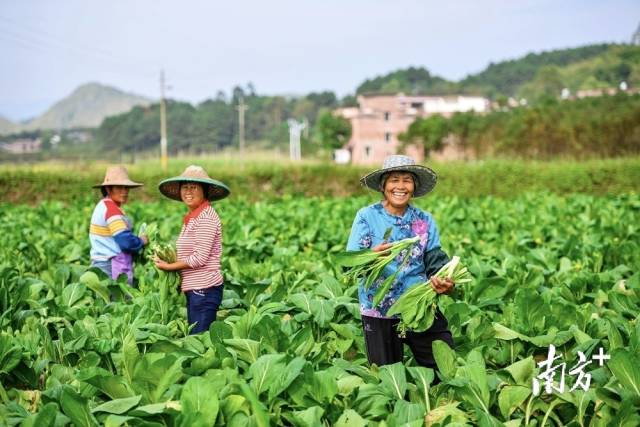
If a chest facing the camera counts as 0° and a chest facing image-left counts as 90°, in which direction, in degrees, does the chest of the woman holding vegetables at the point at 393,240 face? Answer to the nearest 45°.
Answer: approximately 0°

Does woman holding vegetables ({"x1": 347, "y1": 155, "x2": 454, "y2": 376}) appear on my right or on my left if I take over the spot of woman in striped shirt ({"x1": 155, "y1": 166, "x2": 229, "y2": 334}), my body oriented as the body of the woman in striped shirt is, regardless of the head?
on my left

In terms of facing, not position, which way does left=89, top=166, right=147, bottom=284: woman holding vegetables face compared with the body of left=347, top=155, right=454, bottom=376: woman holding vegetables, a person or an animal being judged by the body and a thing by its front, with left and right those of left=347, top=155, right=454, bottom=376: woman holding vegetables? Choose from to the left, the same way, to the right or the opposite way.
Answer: to the left

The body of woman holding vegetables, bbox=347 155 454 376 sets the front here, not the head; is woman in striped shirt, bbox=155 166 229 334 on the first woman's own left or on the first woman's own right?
on the first woman's own right

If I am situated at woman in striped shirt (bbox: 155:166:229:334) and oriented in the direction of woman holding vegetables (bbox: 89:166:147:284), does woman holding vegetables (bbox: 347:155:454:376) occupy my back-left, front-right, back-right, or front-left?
back-right

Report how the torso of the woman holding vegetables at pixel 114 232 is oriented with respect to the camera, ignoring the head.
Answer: to the viewer's right

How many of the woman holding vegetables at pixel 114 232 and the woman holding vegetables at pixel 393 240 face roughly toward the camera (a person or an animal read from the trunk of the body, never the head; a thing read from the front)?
1

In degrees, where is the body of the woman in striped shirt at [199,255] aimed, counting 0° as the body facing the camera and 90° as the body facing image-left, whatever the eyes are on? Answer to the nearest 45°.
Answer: approximately 45°

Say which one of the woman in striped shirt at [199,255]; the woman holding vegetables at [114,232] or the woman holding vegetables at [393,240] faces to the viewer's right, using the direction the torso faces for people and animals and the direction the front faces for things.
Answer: the woman holding vegetables at [114,232]

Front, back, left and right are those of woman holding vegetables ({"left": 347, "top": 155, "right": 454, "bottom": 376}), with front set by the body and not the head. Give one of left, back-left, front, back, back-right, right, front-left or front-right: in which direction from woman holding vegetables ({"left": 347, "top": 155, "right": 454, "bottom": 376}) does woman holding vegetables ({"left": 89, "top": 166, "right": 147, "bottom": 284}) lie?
back-right
